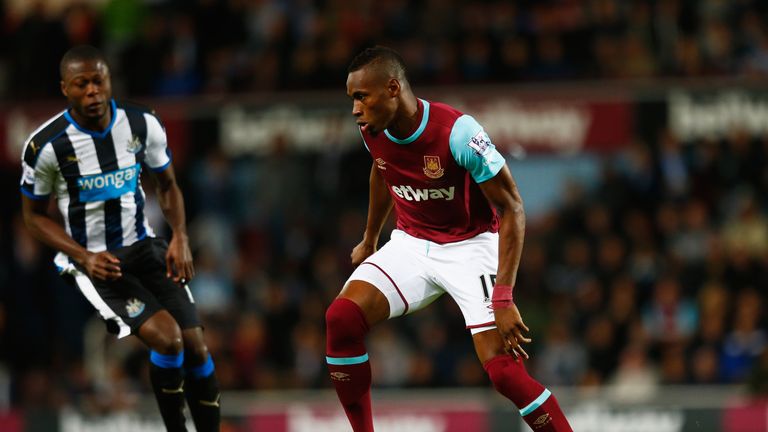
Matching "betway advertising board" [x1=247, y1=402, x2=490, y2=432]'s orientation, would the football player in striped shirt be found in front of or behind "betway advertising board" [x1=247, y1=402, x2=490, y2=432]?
in front

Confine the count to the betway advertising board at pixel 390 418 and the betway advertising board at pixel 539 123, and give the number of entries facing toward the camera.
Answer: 2

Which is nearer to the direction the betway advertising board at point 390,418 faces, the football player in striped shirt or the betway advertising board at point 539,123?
the football player in striped shirt

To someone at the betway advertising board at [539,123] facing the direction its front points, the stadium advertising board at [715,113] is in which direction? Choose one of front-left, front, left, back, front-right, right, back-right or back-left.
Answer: left

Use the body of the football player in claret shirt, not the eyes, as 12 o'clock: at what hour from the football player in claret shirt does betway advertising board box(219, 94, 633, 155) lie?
The betway advertising board is roughly at 5 o'clock from the football player in claret shirt.

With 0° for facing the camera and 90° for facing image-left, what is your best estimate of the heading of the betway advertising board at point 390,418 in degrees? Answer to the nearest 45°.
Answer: approximately 0°

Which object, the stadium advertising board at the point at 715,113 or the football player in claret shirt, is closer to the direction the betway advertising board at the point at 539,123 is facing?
the football player in claret shirt

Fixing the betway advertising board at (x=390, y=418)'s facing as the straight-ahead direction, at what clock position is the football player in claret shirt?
The football player in claret shirt is roughly at 12 o'clock from the betway advertising board.

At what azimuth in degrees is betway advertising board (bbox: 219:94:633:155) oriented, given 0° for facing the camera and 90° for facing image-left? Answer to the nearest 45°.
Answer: approximately 0°

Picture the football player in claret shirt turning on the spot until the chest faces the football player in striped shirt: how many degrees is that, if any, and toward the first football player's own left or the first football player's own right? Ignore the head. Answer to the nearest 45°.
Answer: approximately 45° to the first football player's own right

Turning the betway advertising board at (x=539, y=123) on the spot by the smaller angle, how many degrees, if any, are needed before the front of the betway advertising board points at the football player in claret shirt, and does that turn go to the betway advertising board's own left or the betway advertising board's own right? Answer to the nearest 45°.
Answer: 0° — it already faces them

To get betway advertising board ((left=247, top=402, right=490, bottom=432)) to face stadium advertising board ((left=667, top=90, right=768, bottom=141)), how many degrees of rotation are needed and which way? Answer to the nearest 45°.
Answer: approximately 135° to its left
